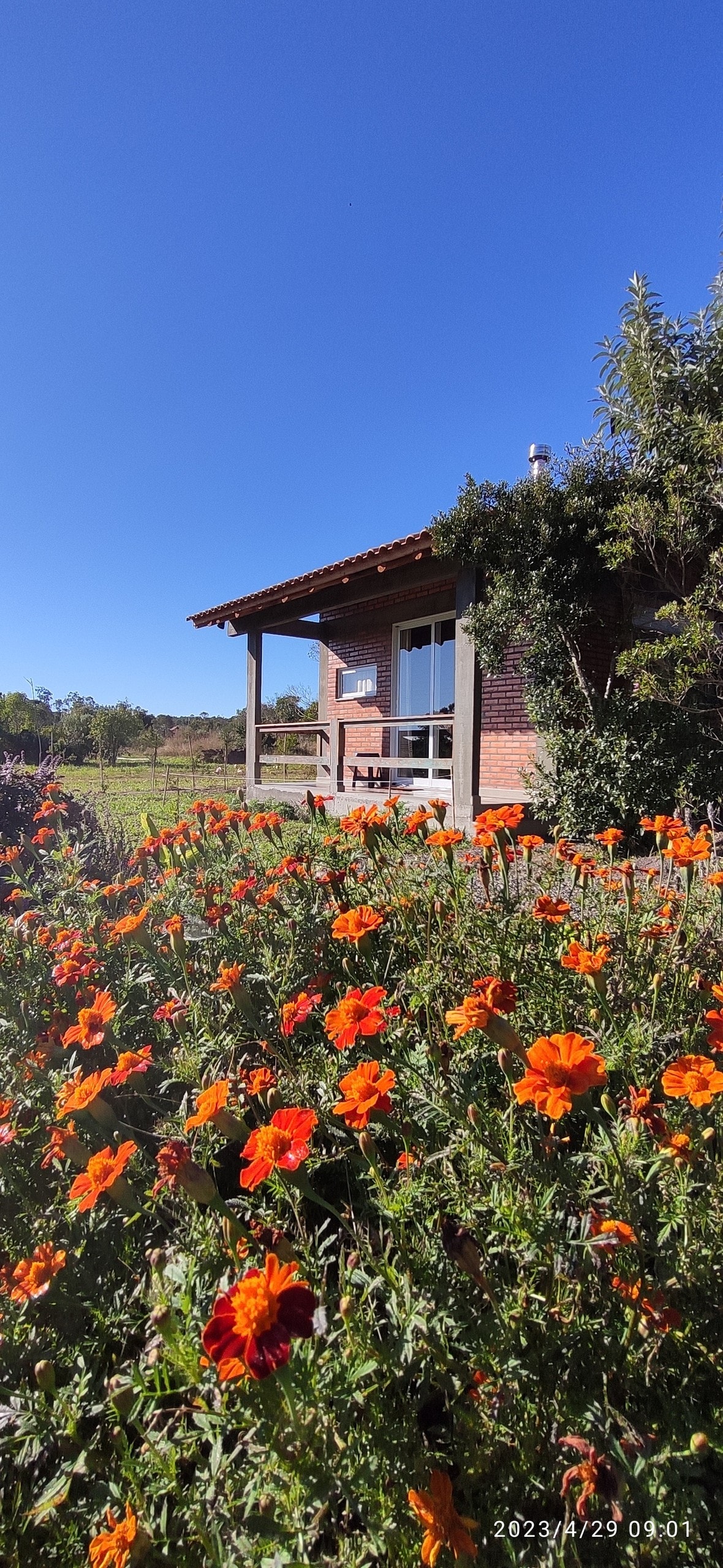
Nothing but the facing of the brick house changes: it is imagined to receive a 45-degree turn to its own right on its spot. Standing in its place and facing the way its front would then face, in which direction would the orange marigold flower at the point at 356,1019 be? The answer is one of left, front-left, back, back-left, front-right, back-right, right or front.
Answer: left

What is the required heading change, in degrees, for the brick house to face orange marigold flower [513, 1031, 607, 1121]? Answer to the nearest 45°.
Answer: approximately 45° to its left

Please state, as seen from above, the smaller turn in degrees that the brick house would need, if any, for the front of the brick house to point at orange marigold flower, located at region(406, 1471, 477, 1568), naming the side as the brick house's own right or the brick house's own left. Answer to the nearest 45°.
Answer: approximately 45° to the brick house's own left

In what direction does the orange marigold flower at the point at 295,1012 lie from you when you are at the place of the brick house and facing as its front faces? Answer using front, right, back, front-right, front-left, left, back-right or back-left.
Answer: front-left

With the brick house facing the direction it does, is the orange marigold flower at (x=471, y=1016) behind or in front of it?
in front

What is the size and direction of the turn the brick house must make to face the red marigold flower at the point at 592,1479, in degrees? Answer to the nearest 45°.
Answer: approximately 45° to its left

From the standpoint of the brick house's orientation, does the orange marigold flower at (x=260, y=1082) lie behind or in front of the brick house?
in front

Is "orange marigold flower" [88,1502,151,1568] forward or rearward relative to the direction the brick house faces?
forward

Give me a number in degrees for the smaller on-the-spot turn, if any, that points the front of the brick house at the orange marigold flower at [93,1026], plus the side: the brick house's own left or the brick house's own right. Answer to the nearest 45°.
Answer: approximately 45° to the brick house's own left

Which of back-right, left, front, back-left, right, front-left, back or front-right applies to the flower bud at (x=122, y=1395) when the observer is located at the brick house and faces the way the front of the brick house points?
front-left

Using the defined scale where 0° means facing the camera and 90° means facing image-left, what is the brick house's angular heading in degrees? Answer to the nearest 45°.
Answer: approximately 45°

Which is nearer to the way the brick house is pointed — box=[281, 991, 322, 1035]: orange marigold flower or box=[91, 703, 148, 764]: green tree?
the orange marigold flower

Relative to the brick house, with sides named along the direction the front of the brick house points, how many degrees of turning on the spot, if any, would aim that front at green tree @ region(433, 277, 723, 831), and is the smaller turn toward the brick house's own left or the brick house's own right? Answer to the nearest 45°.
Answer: approximately 90° to the brick house's own left
